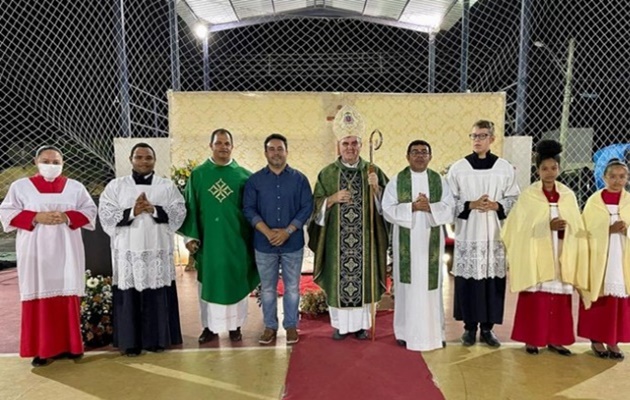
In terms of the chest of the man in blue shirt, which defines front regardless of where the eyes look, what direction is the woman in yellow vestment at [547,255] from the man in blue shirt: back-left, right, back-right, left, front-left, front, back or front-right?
left

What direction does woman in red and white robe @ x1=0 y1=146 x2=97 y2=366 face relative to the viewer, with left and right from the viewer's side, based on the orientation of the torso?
facing the viewer

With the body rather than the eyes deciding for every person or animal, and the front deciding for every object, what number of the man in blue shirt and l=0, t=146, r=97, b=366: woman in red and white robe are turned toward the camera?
2

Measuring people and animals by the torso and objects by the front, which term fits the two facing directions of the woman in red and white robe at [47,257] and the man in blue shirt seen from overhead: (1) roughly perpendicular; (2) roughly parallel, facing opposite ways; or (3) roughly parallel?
roughly parallel

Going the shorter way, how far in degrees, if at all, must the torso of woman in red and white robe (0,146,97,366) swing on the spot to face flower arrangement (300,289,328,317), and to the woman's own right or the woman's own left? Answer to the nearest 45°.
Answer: approximately 90° to the woman's own left

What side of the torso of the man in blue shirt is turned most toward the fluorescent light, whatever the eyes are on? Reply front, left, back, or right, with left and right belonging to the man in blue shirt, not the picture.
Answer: back

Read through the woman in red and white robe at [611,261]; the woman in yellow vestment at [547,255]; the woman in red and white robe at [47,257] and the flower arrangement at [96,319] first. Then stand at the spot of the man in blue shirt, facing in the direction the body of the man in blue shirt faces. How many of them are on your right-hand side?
2

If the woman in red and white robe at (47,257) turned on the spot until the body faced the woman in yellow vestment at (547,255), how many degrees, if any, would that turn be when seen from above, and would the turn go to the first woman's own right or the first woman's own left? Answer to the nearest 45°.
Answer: approximately 45° to the first woman's own left

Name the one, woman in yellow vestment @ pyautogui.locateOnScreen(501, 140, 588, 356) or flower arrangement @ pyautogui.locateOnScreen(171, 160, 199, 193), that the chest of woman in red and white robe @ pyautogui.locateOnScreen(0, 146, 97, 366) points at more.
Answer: the woman in yellow vestment

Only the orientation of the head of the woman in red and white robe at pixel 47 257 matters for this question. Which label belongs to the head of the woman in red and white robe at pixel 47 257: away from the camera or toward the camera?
toward the camera

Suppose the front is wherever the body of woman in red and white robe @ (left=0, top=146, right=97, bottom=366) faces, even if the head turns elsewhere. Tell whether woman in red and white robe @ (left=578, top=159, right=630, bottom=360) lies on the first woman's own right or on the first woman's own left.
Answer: on the first woman's own left

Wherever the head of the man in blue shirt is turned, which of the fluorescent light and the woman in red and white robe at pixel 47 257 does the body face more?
the woman in red and white robe

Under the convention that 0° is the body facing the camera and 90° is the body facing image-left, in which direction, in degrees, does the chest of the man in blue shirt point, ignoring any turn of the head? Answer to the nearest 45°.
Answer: approximately 0°

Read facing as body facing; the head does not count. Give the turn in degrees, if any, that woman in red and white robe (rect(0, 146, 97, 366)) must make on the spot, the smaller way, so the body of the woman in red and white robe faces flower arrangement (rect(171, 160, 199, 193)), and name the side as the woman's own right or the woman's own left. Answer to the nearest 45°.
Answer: approximately 135° to the woman's own left
